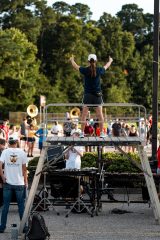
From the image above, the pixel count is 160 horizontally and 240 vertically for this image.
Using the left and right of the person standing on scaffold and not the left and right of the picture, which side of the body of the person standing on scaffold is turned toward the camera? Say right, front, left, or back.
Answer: back
